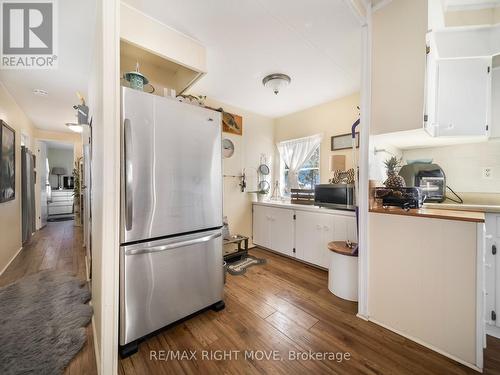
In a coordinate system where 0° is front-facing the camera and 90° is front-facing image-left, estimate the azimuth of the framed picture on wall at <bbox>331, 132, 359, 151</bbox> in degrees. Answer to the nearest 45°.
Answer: approximately 45°

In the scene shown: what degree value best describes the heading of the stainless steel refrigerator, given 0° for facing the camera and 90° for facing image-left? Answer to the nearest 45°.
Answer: approximately 315°

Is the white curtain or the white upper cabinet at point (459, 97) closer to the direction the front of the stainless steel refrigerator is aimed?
the white upper cabinet

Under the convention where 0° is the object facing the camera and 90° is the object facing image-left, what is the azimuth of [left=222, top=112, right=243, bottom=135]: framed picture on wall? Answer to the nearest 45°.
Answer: approximately 315°

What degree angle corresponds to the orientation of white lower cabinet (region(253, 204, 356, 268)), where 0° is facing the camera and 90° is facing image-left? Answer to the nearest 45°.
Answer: approximately 45°

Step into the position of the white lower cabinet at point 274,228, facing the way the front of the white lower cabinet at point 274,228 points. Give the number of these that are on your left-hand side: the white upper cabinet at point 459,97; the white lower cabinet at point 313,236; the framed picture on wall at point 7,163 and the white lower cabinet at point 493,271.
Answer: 3

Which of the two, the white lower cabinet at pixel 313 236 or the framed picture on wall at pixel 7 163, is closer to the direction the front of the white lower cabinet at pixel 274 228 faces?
the framed picture on wall
